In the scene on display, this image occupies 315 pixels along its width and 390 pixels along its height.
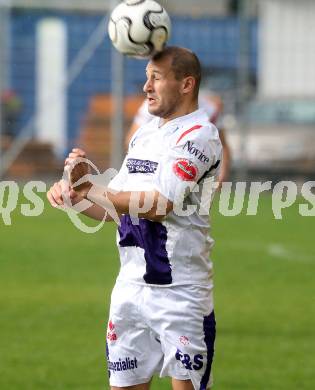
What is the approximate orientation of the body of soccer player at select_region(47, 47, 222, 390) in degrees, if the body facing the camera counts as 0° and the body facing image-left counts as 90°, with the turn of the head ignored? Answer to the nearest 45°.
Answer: approximately 45°
